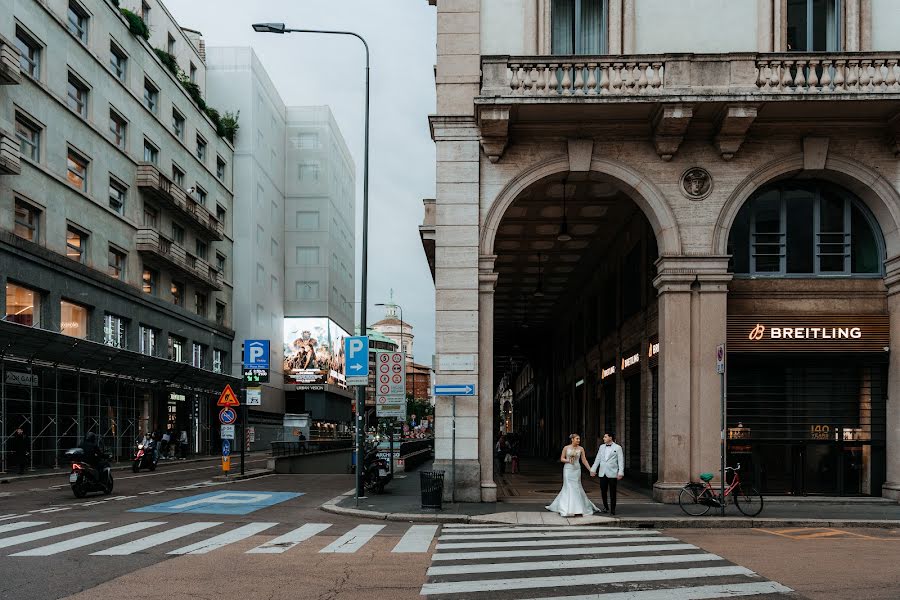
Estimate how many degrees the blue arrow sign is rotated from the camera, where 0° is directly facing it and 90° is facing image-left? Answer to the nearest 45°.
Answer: approximately 0°

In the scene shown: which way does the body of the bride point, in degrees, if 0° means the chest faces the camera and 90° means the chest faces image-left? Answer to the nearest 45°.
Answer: approximately 0°

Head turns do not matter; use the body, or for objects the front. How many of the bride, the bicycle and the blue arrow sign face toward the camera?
2

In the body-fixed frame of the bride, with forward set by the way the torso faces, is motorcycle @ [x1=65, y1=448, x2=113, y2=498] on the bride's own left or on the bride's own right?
on the bride's own right

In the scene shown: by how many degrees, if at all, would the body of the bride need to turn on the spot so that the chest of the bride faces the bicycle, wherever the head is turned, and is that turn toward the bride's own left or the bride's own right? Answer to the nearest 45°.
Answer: approximately 90° to the bride's own left

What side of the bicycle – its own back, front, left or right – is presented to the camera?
right

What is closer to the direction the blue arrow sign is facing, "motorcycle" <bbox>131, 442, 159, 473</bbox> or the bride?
the bride

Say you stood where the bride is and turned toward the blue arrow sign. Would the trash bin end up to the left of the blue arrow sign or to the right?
left
